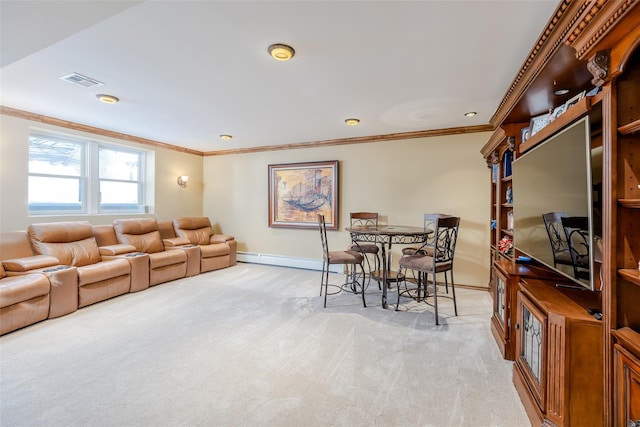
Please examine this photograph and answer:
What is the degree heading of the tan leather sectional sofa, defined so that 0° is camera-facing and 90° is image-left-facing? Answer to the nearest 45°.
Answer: approximately 315°

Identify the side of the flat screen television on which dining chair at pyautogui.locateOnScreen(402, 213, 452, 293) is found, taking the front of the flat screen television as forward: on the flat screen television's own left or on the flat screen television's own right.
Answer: on the flat screen television's own right

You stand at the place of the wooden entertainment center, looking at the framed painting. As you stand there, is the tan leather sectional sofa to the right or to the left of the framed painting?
left

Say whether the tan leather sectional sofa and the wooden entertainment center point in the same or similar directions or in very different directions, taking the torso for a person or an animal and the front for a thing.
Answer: very different directions

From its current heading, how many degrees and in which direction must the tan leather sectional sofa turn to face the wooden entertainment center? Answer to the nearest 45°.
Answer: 0° — it already faces it

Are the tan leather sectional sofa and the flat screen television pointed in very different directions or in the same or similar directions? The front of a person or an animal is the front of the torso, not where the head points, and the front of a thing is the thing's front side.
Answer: very different directions
